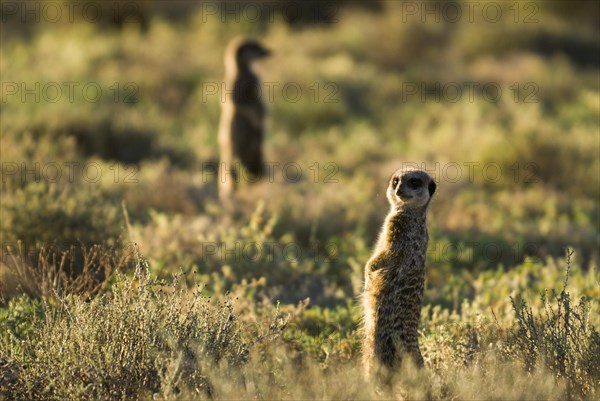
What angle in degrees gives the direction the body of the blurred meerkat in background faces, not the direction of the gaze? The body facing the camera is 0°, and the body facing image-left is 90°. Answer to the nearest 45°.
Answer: approximately 270°

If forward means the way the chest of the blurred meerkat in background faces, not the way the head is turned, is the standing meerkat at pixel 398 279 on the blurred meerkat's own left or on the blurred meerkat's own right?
on the blurred meerkat's own right
